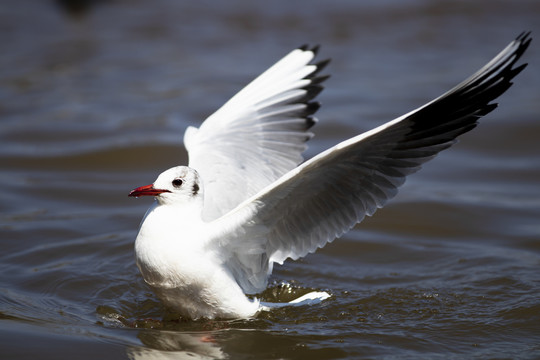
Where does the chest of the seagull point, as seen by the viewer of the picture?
to the viewer's left
